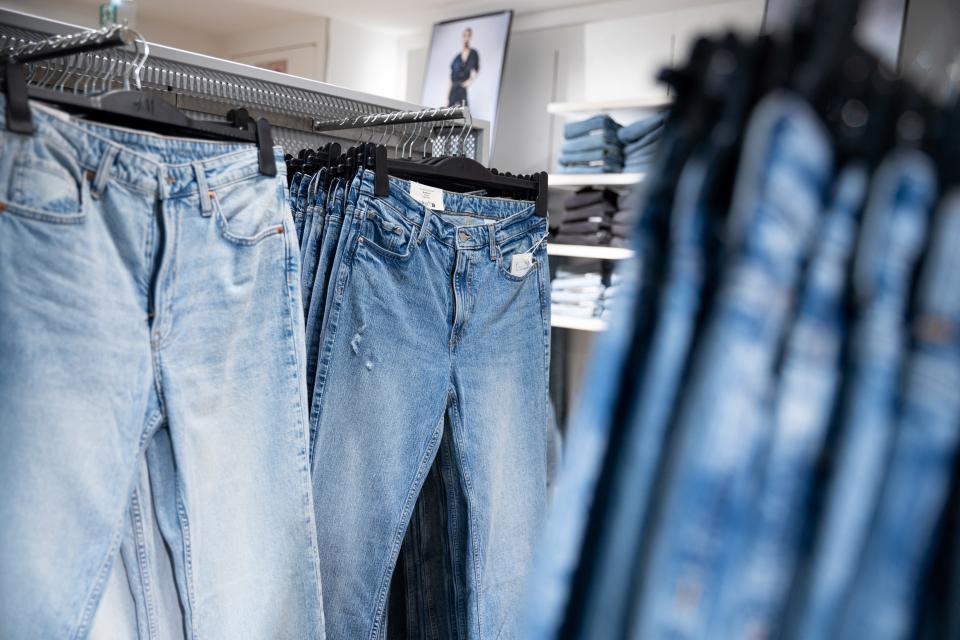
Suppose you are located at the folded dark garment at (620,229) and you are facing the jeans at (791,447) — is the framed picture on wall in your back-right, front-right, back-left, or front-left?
back-right

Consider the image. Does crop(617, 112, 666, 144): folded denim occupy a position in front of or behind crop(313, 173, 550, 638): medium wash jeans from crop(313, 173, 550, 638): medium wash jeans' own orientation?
behind

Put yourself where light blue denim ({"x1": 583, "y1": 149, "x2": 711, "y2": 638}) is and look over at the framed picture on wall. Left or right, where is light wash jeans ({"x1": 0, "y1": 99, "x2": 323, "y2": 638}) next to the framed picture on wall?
left

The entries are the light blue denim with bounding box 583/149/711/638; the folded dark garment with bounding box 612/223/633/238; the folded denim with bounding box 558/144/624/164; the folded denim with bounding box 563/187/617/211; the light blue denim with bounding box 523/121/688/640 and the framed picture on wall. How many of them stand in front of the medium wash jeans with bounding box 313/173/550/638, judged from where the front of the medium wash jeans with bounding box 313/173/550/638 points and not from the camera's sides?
2

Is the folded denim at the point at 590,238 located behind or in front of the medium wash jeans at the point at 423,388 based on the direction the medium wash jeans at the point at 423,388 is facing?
behind

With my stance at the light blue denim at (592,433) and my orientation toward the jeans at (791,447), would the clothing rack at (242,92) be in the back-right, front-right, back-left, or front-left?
back-left

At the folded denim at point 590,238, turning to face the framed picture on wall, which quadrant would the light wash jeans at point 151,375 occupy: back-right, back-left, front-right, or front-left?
back-left

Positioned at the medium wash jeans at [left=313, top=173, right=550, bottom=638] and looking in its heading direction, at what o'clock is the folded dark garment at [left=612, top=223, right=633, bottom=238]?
The folded dark garment is roughly at 7 o'clock from the medium wash jeans.

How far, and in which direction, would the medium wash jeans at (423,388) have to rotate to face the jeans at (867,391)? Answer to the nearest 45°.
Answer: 0° — it already faces it

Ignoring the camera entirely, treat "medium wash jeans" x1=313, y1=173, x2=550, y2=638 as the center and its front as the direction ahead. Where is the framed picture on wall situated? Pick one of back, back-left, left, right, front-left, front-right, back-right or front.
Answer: back

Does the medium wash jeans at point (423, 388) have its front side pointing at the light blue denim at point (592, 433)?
yes

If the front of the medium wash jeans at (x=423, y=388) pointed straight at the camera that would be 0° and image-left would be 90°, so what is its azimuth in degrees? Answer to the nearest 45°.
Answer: approximately 0°

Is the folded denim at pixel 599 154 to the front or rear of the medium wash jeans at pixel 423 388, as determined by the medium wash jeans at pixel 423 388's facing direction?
to the rear

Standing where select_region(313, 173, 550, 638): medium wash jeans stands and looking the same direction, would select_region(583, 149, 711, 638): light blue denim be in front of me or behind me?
in front

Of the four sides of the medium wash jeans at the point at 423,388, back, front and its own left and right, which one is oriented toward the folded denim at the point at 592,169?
back
